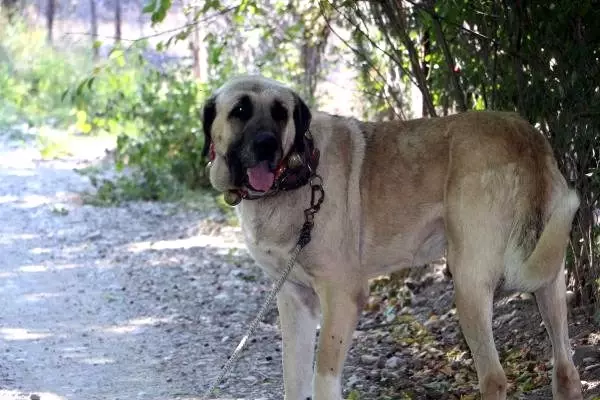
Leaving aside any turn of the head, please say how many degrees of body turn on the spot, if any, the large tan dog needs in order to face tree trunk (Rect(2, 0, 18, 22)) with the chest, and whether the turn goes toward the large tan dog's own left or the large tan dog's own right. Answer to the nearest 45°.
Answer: approximately 45° to the large tan dog's own right

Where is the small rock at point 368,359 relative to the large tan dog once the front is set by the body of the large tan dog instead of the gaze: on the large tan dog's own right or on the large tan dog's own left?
on the large tan dog's own right

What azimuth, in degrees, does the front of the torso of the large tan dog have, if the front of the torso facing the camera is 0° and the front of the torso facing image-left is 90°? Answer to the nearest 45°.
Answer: approximately 90°

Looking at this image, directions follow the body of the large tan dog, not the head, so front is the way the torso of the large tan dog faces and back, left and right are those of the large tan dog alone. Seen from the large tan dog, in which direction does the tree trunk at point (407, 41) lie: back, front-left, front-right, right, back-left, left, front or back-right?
right

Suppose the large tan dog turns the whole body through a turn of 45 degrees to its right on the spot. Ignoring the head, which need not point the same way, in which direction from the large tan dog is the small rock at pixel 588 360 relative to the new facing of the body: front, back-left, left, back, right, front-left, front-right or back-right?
right

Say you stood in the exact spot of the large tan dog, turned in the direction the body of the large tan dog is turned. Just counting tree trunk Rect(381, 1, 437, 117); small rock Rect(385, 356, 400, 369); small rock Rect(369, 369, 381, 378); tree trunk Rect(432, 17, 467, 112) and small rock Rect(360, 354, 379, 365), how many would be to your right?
5

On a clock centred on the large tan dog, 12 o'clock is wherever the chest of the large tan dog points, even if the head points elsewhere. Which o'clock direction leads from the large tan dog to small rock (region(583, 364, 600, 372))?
The small rock is roughly at 5 o'clock from the large tan dog.

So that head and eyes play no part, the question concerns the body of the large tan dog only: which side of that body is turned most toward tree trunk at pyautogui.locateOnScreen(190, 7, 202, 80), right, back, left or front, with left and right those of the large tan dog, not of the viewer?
right

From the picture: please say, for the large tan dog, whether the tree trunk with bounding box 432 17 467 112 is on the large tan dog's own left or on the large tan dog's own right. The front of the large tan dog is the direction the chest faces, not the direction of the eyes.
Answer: on the large tan dog's own right

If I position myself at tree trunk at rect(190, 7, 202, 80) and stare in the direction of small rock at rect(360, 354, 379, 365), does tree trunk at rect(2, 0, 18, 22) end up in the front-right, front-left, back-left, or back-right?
back-right

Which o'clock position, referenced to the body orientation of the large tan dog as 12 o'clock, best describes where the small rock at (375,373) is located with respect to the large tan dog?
The small rock is roughly at 3 o'clock from the large tan dog.

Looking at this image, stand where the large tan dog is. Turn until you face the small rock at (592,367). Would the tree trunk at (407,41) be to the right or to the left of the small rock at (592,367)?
left
